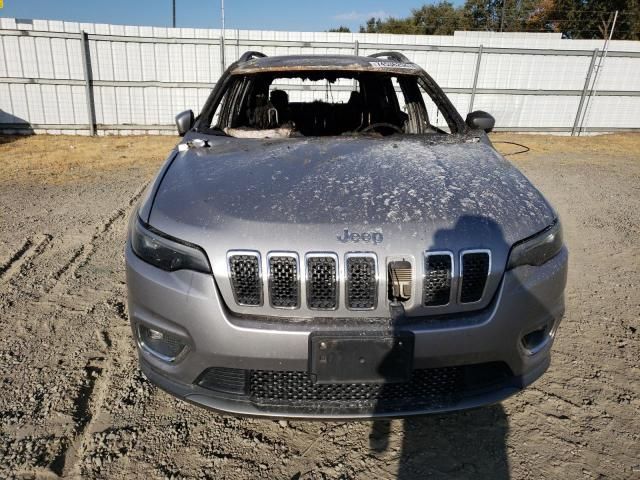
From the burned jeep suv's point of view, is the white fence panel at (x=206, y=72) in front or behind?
behind

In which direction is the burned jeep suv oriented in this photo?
toward the camera
